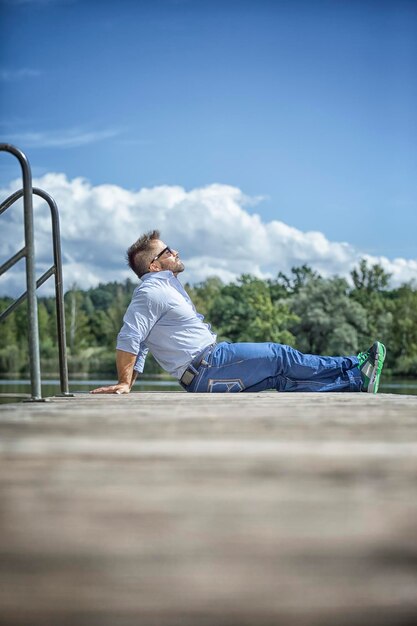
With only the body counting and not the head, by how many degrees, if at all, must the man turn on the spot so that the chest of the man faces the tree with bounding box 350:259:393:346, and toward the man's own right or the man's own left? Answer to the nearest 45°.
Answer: approximately 90° to the man's own left

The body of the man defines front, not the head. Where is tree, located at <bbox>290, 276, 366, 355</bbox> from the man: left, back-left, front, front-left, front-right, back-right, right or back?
left

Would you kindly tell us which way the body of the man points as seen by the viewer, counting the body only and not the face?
to the viewer's right

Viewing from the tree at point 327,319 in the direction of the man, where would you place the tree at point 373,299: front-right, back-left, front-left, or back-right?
back-left

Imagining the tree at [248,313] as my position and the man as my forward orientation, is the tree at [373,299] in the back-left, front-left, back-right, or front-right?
back-left

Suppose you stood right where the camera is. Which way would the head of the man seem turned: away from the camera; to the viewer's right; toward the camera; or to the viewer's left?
to the viewer's right
